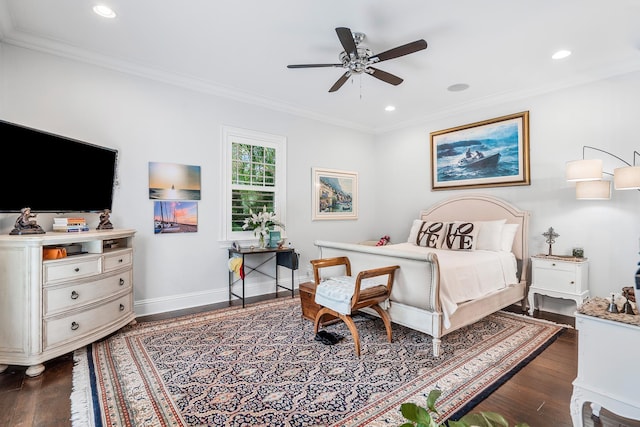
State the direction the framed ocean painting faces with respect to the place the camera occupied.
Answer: facing the viewer and to the left of the viewer

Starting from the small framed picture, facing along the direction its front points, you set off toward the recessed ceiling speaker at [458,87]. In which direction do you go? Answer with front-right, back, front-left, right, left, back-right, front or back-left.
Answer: front

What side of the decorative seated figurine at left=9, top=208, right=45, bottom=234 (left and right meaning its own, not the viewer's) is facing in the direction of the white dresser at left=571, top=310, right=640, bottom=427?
front

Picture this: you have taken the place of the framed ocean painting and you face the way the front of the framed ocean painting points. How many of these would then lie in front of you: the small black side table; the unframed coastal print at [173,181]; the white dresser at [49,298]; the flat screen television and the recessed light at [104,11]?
5

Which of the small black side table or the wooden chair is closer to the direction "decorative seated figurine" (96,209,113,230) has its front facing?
the wooden chair

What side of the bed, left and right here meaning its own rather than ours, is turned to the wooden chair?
front

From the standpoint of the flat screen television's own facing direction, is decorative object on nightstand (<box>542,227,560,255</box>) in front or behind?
in front

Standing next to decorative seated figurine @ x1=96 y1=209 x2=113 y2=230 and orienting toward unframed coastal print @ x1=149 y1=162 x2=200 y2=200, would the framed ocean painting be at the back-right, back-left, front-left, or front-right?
front-right

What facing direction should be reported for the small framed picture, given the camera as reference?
facing the viewer and to the right of the viewer

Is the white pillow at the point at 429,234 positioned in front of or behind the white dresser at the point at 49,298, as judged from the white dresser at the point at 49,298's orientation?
in front

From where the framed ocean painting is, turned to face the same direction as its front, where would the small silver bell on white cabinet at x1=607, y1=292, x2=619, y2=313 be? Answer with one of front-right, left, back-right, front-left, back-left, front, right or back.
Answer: front-left

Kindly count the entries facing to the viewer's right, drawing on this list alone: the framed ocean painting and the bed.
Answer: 0
